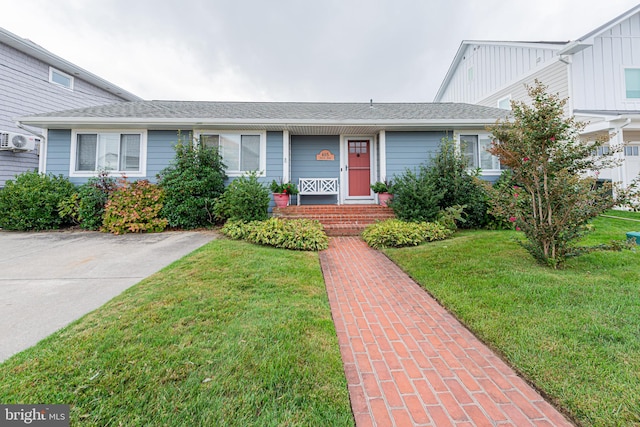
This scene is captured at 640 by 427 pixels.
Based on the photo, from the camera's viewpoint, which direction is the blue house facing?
toward the camera

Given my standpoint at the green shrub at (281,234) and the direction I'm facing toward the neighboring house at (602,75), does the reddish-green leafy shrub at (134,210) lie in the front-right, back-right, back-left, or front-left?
back-left

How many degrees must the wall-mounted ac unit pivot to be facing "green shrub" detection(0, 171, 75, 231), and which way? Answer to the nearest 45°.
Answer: approximately 45° to its right

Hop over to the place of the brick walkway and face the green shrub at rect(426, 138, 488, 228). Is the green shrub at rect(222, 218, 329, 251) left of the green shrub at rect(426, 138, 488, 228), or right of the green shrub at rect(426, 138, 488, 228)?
left

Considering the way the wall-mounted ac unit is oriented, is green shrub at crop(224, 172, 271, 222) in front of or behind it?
in front

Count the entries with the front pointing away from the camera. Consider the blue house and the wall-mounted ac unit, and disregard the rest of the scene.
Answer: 0

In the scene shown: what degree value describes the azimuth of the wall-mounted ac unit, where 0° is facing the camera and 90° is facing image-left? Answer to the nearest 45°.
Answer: approximately 315°

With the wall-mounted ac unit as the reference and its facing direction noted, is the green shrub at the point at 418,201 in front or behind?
in front

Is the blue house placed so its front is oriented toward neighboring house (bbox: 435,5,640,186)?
no
